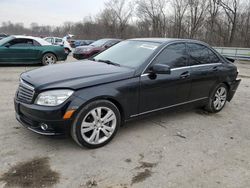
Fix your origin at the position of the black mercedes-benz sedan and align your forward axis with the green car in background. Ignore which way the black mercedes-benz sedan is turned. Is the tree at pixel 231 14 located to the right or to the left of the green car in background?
right

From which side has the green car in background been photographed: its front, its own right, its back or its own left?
left

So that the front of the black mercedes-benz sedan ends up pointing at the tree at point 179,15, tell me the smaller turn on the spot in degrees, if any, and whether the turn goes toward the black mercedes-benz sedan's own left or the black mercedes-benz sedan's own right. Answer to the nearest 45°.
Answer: approximately 135° to the black mercedes-benz sedan's own right

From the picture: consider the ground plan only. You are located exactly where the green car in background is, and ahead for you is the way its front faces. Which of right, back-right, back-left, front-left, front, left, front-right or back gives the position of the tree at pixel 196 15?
back-right

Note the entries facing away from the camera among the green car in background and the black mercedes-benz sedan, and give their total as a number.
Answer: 0

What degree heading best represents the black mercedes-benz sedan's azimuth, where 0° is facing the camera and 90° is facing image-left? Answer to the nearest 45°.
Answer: approximately 45°

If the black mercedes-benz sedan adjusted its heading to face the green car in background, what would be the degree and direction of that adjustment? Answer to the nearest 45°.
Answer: approximately 90° to its right

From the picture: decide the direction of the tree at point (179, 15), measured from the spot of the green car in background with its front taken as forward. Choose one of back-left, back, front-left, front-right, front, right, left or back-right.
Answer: back-right

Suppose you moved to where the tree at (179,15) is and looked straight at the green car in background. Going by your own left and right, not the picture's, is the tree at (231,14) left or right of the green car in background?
left

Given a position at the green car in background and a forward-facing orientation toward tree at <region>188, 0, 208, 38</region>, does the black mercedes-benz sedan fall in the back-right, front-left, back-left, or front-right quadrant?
back-right

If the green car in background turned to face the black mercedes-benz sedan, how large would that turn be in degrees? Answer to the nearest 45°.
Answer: approximately 90° to its left
